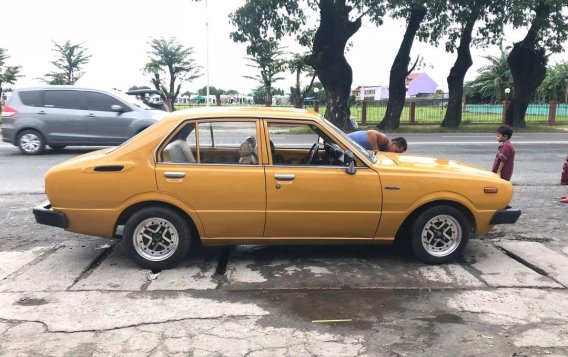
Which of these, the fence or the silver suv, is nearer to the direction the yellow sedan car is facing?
the fence

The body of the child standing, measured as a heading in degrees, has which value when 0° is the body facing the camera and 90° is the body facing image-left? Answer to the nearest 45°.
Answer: approximately 90°

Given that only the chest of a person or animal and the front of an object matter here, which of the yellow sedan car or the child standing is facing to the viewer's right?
the yellow sedan car

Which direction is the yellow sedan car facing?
to the viewer's right

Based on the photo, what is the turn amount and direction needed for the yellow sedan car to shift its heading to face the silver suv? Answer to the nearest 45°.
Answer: approximately 135° to its left

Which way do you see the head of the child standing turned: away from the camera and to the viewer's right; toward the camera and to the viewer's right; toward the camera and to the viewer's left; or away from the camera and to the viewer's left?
toward the camera and to the viewer's left

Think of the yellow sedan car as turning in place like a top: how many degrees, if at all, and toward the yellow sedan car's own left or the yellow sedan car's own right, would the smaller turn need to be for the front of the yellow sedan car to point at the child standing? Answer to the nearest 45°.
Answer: approximately 45° to the yellow sedan car's own left

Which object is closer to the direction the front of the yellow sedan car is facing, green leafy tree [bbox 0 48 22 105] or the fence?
the fence

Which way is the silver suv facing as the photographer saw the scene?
facing to the right of the viewer
